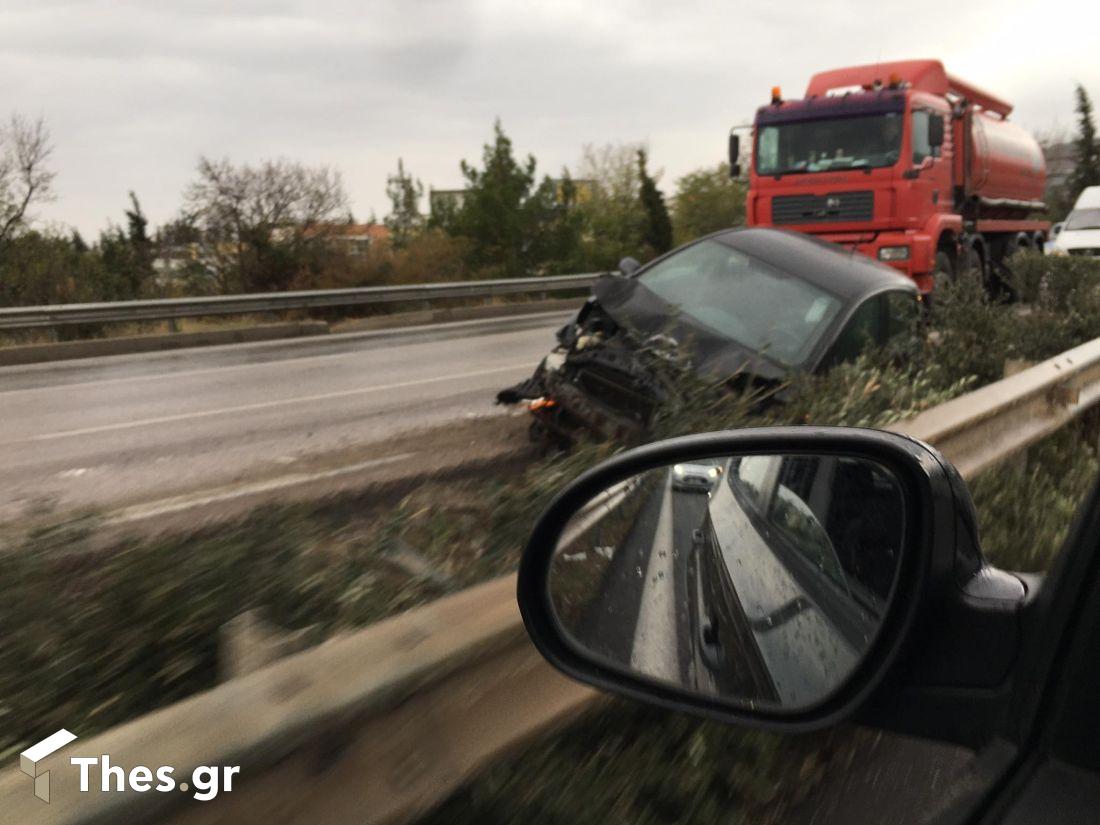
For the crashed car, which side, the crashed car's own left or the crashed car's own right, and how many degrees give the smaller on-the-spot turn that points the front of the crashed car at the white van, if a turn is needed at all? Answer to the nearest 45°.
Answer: approximately 180°

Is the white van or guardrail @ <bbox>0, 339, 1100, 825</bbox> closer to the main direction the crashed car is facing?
the guardrail

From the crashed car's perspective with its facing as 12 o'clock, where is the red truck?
The red truck is roughly at 5 o'clock from the crashed car.

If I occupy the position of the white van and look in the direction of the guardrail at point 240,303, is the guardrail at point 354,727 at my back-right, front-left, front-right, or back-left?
front-left

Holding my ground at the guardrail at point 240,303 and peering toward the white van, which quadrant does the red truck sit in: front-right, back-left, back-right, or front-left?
front-right

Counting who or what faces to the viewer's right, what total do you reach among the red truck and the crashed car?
0

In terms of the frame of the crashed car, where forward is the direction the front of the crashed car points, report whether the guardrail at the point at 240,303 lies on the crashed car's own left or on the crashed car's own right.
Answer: on the crashed car's own right

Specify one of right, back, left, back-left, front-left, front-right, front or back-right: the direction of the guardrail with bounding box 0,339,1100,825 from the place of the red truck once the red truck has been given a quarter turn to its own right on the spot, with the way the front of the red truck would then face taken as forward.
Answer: back-left

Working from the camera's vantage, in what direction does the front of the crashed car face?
facing the viewer and to the left of the viewer

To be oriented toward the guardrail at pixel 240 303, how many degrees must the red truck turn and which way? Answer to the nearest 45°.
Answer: approximately 45° to its right

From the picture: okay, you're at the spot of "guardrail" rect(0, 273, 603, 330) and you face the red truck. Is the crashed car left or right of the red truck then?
right
